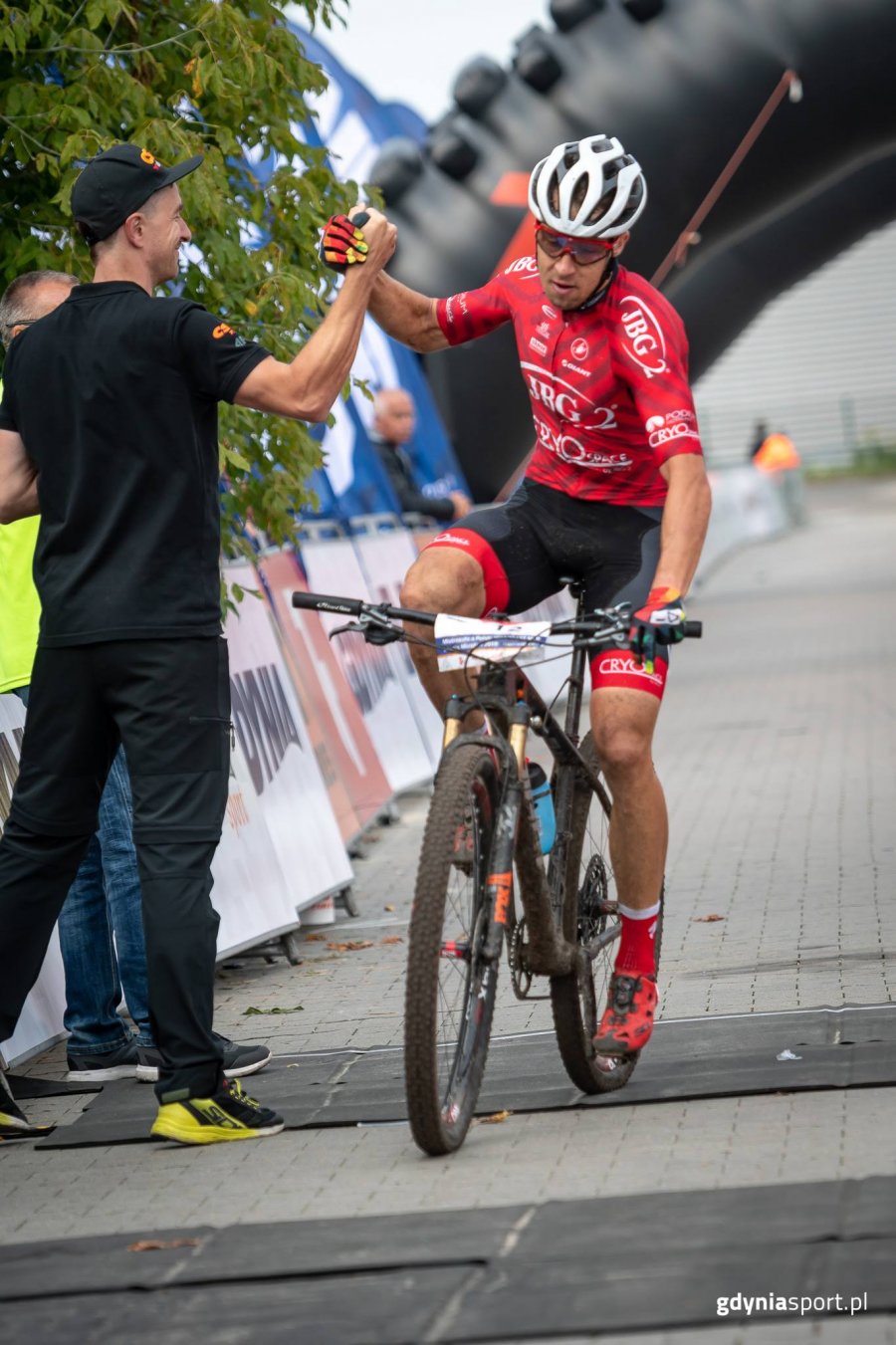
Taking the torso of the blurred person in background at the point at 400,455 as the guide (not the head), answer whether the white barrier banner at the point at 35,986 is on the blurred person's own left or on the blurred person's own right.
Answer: on the blurred person's own right

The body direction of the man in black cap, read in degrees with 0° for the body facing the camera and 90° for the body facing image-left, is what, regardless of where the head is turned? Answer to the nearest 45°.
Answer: approximately 225°

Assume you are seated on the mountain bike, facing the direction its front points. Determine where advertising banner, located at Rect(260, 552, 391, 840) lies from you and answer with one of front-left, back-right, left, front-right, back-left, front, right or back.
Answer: back

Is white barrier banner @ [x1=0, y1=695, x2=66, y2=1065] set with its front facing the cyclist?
yes

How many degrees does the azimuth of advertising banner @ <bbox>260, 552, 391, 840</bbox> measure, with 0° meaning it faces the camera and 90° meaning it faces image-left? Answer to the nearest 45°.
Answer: approximately 315°

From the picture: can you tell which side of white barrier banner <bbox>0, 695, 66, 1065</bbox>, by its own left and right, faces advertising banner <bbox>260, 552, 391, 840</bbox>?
left

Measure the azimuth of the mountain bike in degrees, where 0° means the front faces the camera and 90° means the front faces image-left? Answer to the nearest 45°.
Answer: approximately 0°

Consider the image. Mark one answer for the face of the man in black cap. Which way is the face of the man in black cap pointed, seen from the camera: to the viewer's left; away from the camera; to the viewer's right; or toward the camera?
to the viewer's right

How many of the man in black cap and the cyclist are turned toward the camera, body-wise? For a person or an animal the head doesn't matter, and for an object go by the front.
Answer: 1

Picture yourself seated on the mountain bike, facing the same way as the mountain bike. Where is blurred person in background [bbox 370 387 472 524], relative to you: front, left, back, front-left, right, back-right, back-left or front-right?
back

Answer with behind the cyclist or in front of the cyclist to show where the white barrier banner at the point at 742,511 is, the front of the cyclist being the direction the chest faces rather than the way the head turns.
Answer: behind

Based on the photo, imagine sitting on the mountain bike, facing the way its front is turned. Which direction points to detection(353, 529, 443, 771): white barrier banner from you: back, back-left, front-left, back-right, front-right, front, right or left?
back

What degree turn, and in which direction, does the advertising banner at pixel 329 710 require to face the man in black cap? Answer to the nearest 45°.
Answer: approximately 45° to its right
